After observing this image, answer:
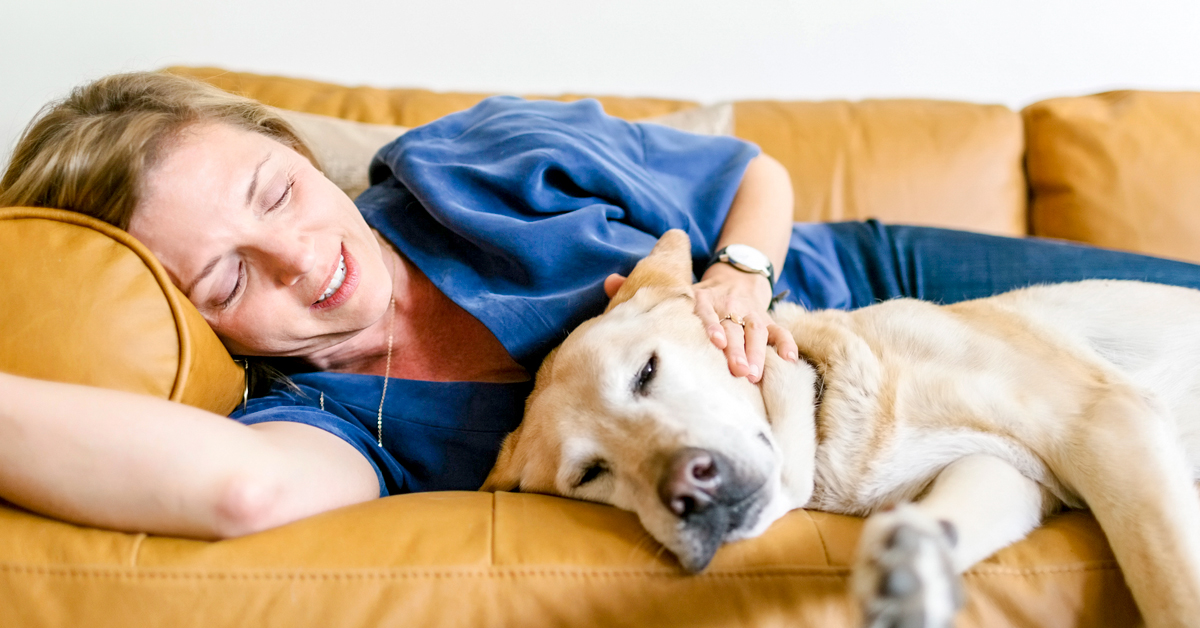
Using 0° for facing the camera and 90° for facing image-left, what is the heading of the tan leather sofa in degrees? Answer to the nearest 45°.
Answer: approximately 0°
